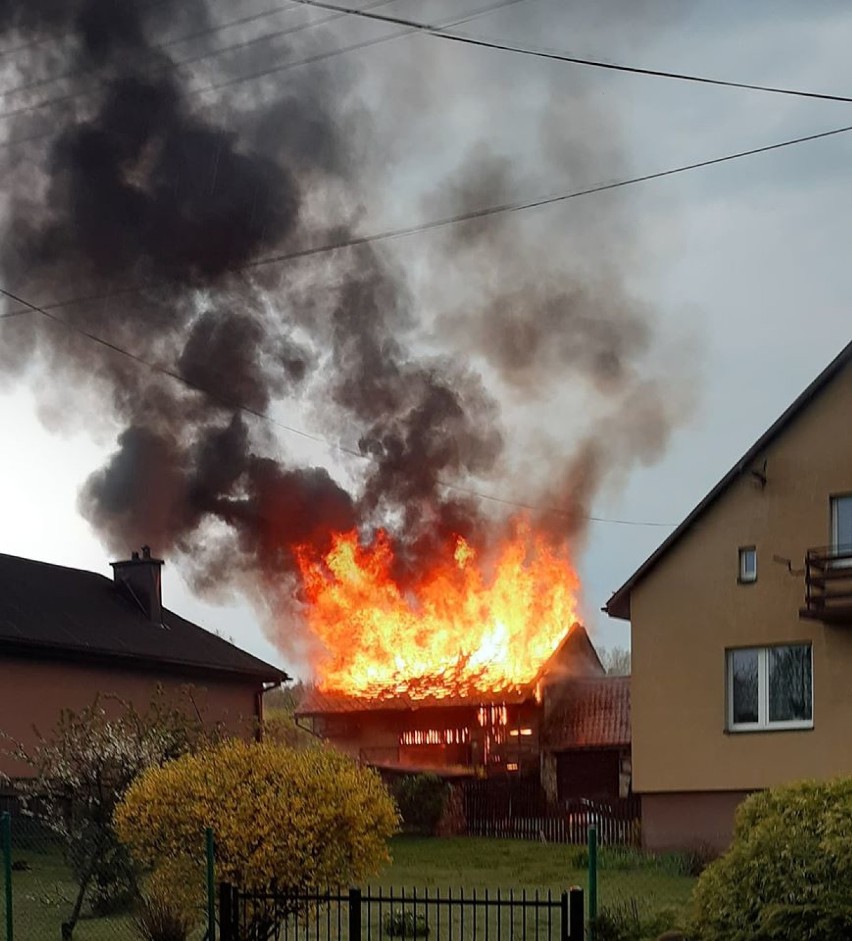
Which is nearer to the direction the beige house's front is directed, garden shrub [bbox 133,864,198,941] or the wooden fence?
the garden shrub

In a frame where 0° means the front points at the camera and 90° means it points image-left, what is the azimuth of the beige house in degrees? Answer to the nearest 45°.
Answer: approximately 0°

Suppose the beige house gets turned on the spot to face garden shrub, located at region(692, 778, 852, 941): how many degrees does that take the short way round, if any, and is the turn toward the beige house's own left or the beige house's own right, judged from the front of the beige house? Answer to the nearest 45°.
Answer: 0° — it already faces it

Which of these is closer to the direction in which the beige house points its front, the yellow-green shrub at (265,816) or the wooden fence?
the yellow-green shrub

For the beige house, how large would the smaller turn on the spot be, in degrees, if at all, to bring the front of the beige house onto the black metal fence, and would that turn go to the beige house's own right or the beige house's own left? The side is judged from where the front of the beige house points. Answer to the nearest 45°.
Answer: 0° — it already faces it
